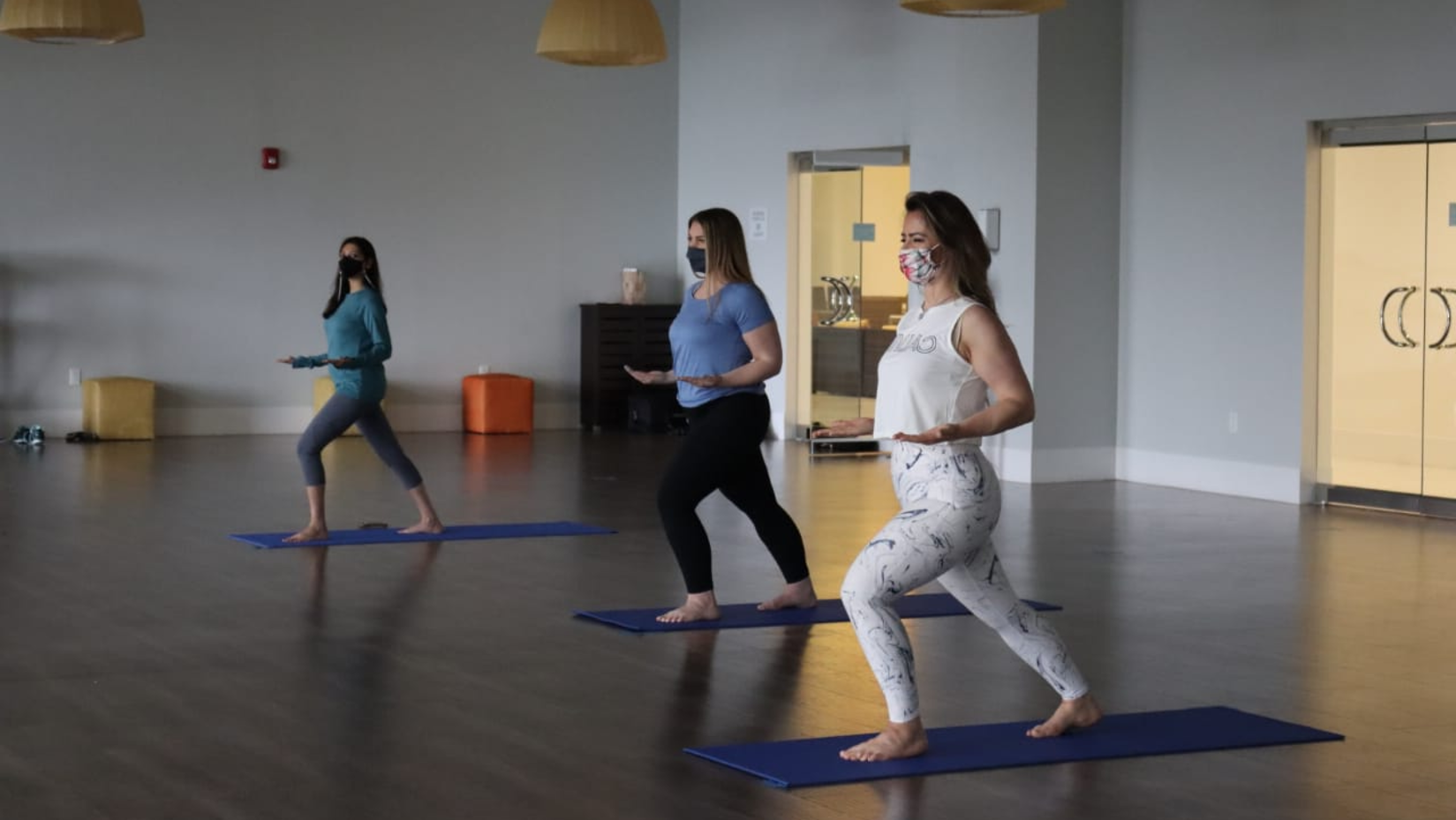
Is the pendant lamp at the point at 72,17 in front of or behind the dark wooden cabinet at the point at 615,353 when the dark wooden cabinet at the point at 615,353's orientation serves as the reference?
in front

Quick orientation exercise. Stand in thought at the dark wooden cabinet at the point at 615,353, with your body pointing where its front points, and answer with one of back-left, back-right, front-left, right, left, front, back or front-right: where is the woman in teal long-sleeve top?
front

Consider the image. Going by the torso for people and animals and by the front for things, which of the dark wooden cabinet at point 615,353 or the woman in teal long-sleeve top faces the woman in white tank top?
the dark wooden cabinet

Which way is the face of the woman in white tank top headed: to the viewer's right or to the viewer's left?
to the viewer's left

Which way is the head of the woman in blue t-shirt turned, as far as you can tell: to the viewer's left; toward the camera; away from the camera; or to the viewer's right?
to the viewer's left

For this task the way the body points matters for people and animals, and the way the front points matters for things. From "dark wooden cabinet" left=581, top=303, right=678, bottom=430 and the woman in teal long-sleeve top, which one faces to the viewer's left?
the woman in teal long-sleeve top

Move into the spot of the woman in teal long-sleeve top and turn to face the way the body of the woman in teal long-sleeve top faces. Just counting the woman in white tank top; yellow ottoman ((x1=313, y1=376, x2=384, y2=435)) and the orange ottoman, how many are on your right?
2

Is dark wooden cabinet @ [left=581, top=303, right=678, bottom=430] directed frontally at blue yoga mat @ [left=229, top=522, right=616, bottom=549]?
yes

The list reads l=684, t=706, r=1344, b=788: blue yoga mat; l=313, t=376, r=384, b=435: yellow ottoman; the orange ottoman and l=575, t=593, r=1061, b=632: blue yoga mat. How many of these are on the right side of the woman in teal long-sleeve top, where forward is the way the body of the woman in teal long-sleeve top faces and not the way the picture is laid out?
2

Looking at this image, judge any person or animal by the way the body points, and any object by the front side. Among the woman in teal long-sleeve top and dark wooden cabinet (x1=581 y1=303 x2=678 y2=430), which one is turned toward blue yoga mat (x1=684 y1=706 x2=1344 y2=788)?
the dark wooden cabinet

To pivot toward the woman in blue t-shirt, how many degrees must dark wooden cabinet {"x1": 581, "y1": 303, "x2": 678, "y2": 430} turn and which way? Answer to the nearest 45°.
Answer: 0° — it already faces them

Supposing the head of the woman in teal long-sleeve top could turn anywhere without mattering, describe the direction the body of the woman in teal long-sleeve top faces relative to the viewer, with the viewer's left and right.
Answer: facing to the left of the viewer

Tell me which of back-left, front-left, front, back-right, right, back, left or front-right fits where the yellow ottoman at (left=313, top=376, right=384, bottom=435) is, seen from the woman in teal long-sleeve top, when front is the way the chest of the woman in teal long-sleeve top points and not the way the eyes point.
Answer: right

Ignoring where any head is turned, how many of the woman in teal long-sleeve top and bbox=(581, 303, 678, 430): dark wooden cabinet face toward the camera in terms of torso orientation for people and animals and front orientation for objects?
1

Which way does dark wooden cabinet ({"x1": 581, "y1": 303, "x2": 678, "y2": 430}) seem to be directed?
toward the camera

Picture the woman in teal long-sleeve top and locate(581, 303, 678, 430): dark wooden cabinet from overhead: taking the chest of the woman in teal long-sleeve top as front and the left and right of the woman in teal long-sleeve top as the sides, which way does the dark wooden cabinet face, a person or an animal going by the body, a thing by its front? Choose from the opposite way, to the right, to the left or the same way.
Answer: to the left

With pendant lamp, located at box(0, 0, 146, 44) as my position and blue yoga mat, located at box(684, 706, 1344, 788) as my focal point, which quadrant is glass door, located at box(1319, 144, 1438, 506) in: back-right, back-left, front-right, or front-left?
front-left
